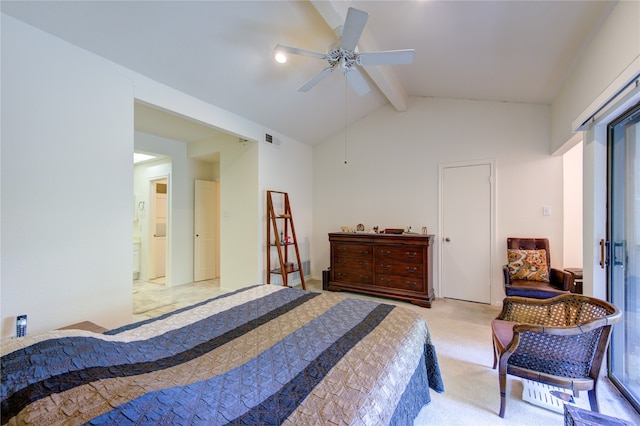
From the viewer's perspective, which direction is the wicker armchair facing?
to the viewer's left

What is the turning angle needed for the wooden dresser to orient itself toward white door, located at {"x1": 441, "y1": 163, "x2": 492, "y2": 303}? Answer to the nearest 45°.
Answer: approximately 135° to its left

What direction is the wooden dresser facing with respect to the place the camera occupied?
facing the viewer and to the left of the viewer

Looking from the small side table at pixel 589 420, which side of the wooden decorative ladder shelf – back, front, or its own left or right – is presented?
front

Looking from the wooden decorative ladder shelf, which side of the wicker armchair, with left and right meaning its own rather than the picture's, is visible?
front

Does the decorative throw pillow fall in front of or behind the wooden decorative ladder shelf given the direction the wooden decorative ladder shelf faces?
in front

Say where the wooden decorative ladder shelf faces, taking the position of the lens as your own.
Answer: facing the viewer and to the right of the viewer

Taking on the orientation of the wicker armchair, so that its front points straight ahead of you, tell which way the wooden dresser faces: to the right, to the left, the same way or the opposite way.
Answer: to the left

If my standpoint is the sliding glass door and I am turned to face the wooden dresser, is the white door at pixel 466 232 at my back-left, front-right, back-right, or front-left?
front-right

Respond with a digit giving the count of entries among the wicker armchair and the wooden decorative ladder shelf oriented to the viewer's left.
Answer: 1
